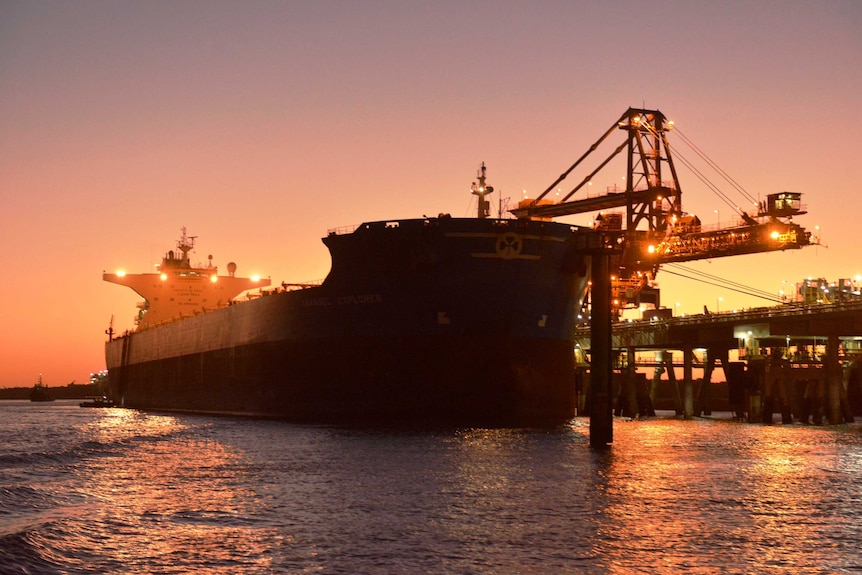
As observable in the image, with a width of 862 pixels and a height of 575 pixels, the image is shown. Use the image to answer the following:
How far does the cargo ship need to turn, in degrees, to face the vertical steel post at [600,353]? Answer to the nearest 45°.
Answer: approximately 45° to its right

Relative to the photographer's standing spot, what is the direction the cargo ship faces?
facing the viewer and to the right of the viewer
